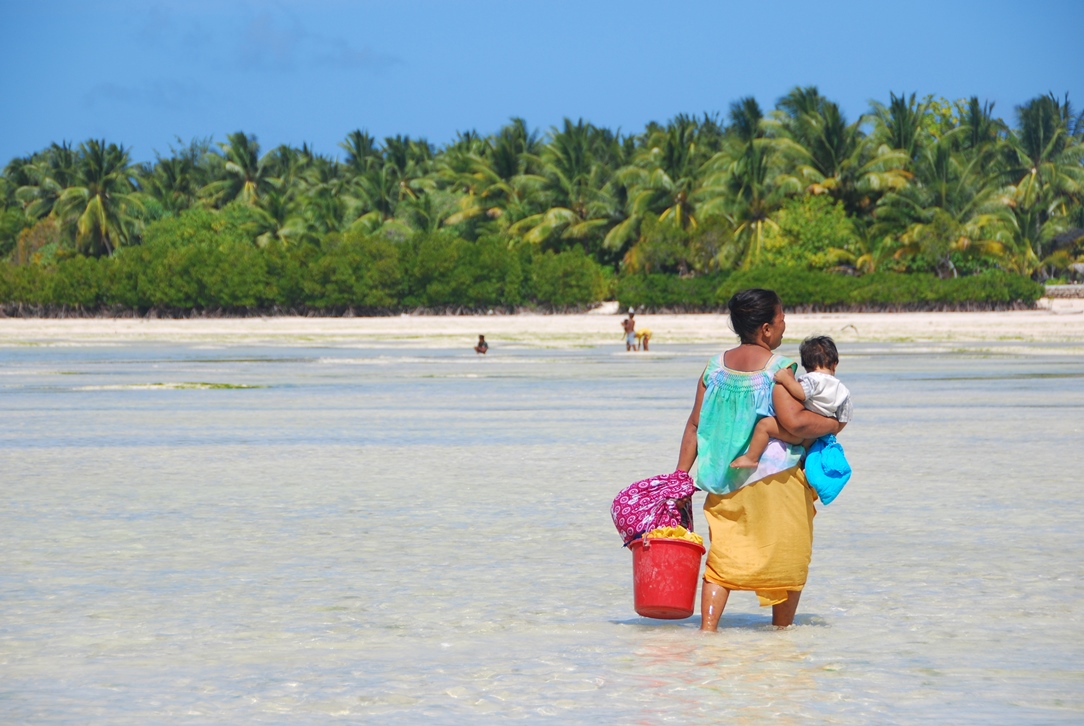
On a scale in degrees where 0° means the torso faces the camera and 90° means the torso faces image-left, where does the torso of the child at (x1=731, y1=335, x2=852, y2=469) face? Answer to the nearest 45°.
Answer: approximately 135°

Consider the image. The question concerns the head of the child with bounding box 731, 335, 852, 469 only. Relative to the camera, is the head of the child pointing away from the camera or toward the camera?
away from the camera

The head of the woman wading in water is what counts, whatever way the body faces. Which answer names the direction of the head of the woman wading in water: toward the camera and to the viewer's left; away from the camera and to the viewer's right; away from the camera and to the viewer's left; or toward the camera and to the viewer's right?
away from the camera and to the viewer's right
